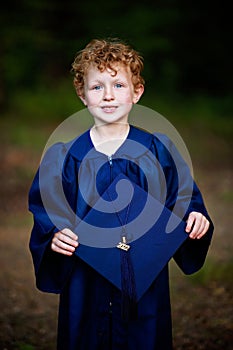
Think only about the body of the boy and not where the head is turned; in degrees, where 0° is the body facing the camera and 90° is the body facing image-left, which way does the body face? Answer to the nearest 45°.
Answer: approximately 0°
